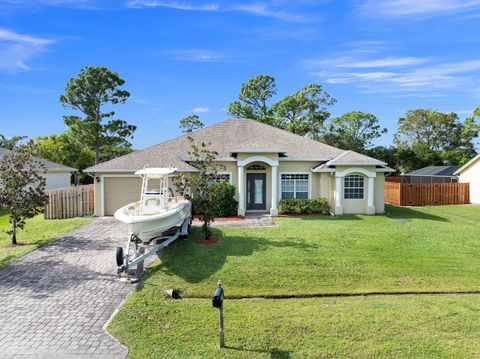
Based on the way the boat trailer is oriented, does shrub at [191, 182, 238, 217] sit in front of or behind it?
behind

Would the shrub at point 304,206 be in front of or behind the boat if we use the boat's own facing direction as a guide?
behind

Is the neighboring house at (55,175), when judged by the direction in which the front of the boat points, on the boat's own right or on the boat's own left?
on the boat's own right

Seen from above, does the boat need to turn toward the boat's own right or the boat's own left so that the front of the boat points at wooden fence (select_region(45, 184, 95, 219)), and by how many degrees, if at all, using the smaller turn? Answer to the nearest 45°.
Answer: approximately 90° to the boat's own right

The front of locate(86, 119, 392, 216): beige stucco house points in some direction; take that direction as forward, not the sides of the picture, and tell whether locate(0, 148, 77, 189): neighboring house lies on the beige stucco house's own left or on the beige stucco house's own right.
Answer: on the beige stucco house's own right

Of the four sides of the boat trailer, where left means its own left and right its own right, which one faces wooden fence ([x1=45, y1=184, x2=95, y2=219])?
right

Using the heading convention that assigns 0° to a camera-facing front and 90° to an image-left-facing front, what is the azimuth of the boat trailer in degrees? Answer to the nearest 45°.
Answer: approximately 45°

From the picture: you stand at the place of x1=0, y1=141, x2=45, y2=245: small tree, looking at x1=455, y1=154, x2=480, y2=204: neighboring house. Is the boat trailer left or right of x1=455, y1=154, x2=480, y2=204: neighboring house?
right

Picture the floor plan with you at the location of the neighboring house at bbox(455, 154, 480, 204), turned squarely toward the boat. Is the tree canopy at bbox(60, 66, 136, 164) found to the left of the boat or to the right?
right

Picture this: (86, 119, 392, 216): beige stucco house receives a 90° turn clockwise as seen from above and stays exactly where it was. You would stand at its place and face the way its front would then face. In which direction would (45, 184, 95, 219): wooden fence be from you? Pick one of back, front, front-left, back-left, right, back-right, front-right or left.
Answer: front

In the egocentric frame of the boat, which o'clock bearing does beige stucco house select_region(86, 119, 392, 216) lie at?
The beige stucco house is roughly at 6 o'clock from the boat.

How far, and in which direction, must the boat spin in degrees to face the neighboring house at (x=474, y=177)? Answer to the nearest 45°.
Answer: approximately 135° to its left

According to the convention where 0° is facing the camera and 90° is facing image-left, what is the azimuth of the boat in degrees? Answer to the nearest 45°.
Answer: approximately 45°

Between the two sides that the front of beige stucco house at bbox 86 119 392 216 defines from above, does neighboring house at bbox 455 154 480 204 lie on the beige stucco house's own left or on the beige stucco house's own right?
on the beige stucco house's own left

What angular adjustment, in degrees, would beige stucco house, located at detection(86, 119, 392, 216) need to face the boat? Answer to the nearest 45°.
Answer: approximately 45° to its right

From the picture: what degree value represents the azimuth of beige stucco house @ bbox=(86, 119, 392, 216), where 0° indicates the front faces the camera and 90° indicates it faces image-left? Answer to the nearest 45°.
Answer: approximately 0°
